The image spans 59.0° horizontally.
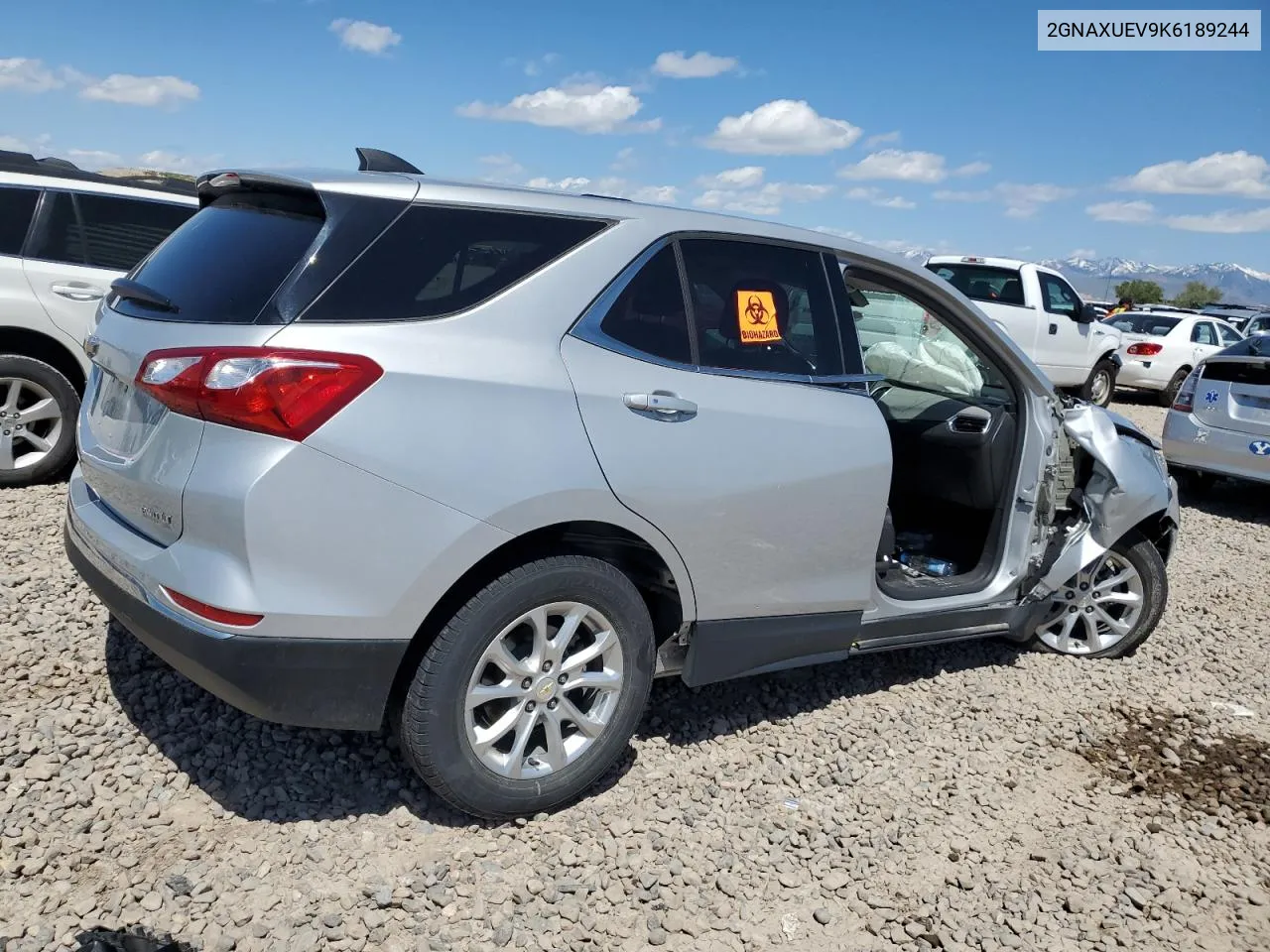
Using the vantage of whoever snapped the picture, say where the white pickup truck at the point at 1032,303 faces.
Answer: facing away from the viewer and to the right of the viewer

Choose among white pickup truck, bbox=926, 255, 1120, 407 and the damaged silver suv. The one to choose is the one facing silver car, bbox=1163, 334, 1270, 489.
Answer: the damaged silver suv

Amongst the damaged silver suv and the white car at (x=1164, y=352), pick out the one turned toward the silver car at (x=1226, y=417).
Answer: the damaged silver suv

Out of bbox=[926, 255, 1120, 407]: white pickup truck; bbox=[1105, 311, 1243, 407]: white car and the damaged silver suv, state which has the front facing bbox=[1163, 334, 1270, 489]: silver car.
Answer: the damaged silver suv

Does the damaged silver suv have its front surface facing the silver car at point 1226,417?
yes

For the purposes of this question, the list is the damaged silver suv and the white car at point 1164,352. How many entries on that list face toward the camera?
0

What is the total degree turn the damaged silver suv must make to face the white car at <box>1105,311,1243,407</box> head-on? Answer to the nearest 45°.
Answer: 0° — it already faces it

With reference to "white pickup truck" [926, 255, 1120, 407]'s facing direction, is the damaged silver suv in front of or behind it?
behind

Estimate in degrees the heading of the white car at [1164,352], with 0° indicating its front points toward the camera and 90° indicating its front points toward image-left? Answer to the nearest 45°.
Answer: approximately 225°

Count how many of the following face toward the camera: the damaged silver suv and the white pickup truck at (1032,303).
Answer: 0

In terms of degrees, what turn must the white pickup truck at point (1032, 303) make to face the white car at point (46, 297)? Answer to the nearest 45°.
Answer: approximately 180°

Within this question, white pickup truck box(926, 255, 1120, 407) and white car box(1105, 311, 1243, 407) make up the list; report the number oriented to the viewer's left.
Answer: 0

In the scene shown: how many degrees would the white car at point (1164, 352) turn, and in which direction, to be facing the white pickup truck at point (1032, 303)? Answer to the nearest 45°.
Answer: approximately 180°

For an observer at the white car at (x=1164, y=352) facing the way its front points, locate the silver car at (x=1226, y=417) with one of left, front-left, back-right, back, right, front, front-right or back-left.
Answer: back-right

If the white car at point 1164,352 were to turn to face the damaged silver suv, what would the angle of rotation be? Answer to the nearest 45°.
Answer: approximately 135° to its right

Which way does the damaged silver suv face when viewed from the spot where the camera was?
facing away from the viewer and to the right of the viewer
